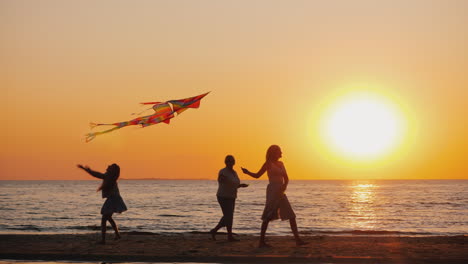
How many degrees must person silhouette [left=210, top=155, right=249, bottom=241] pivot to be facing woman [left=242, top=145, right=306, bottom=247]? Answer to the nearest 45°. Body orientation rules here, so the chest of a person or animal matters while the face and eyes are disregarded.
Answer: approximately 45° to its right

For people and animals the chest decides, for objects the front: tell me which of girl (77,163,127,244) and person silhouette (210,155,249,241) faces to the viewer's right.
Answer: the person silhouette

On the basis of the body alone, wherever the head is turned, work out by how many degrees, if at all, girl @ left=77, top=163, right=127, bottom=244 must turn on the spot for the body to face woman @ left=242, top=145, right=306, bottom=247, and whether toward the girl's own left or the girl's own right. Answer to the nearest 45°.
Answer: approximately 135° to the girl's own left

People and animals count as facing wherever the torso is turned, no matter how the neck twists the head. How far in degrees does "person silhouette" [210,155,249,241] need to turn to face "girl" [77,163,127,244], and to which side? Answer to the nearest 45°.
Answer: approximately 180°

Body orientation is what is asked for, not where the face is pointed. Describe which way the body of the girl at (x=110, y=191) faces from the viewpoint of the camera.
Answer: to the viewer's left
